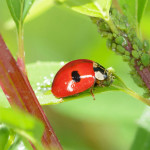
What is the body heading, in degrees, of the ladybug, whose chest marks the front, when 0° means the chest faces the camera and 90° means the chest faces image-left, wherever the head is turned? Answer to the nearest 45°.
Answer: approximately 270°
